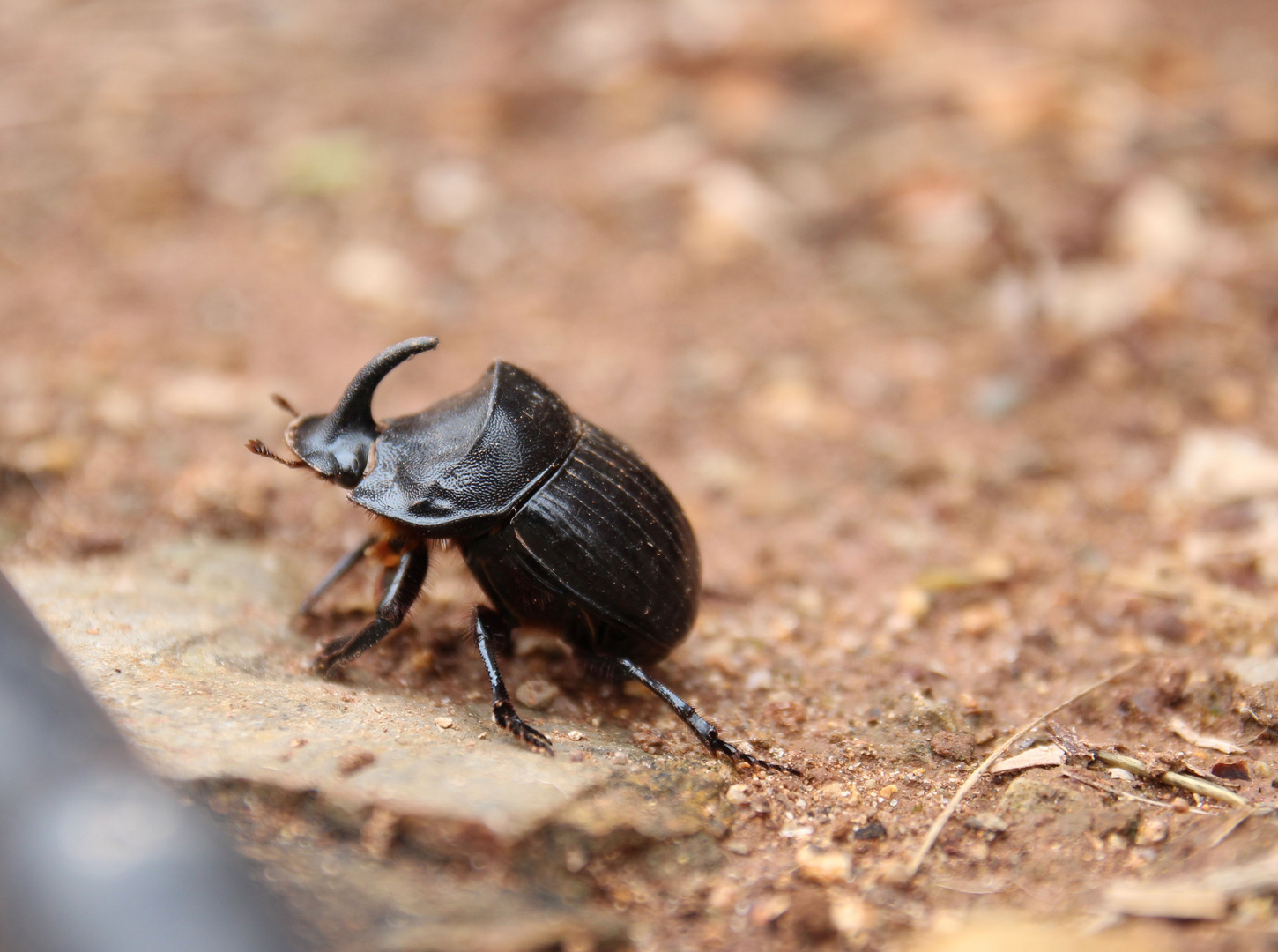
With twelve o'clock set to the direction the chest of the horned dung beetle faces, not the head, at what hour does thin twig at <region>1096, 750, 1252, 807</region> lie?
The thin twig is roughly at 7 o'clock from the horned dung beetle.

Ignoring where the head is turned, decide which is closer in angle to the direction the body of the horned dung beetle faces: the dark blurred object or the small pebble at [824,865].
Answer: the dark blurred object

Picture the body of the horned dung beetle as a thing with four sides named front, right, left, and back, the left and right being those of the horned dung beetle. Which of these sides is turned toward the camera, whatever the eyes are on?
left

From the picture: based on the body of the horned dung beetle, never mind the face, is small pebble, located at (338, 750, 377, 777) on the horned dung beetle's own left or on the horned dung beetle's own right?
on the horned dung beetle's own left

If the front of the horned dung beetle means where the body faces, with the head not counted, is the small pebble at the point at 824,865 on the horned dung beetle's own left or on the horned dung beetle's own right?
on the horned dung beetle's own left

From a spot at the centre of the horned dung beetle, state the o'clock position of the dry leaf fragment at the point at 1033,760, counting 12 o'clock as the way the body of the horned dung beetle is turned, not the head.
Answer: The dry leaf fragment is roughly at 7 o'clock from the horned dung beetle.

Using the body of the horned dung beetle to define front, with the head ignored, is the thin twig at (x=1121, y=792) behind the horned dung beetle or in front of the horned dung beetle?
behind
